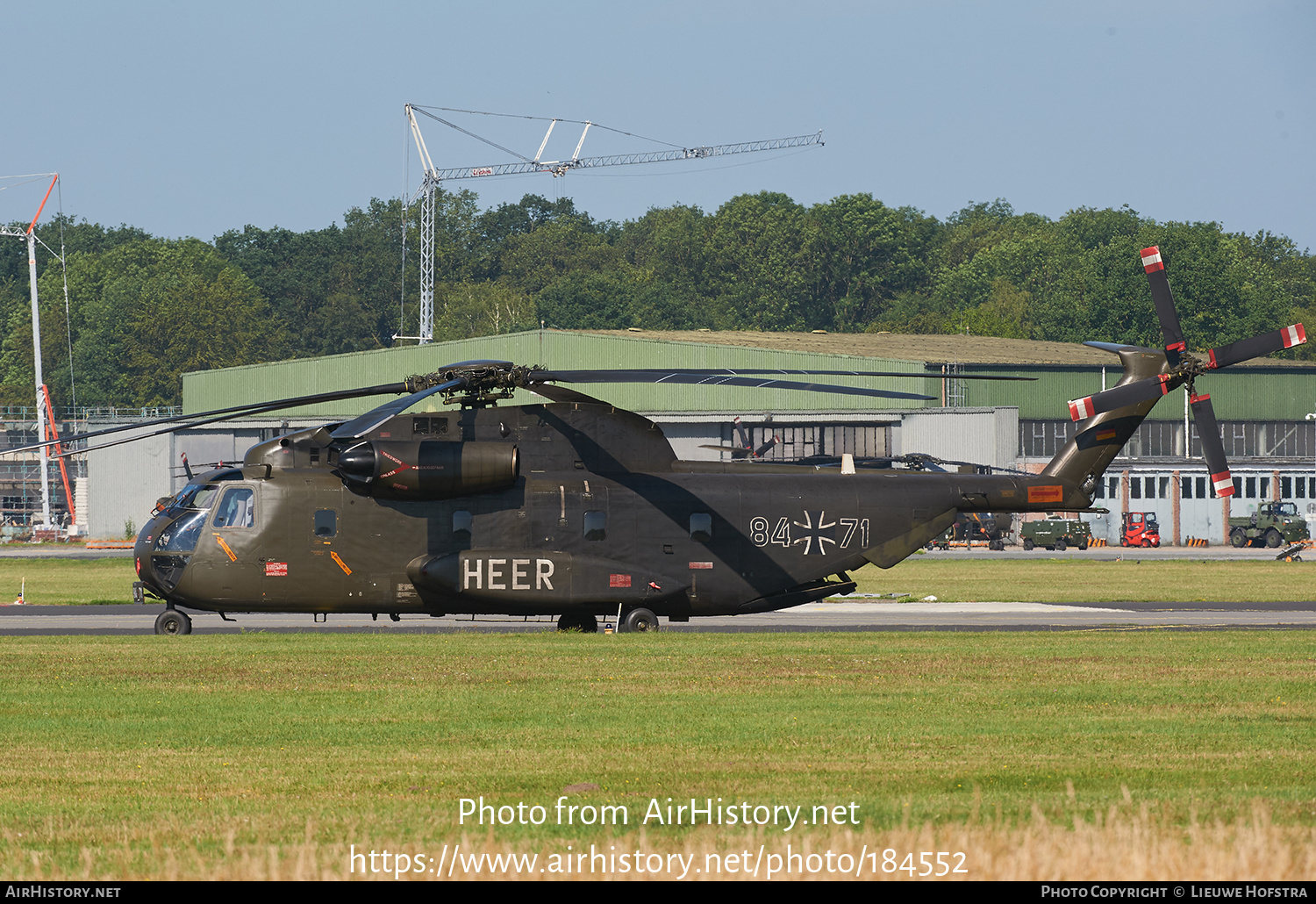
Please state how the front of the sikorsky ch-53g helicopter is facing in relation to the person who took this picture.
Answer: facing to the left of the viewer
